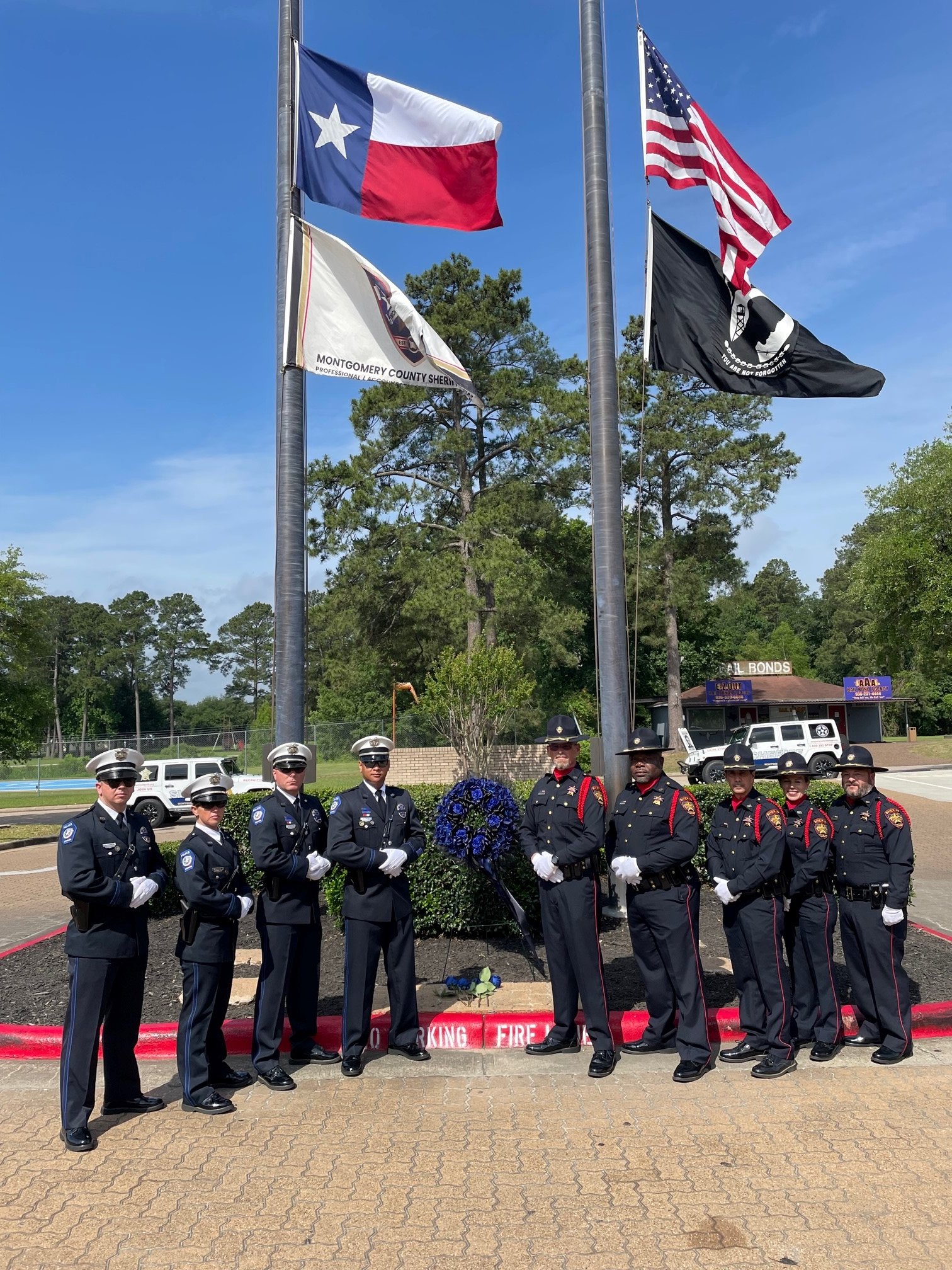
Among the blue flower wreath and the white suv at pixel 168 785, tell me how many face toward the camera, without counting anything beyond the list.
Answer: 1

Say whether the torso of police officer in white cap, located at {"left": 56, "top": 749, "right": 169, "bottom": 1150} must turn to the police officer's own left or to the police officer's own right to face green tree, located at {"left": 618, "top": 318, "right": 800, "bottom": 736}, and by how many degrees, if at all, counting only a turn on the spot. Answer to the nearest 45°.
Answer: approximately 90° to the police officer's own left

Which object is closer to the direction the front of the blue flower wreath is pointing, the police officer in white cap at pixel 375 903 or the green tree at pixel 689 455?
the police officer in white cap

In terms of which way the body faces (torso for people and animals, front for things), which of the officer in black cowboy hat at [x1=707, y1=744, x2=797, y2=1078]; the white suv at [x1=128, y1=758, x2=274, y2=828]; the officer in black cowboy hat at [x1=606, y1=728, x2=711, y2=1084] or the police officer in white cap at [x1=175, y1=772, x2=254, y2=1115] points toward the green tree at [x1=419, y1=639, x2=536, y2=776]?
the white suv

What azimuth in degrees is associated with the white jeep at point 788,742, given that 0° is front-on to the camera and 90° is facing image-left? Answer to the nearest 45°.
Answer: approximately 90°

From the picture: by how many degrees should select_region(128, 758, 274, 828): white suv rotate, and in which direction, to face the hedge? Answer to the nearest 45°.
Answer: approximately 90° to its right
